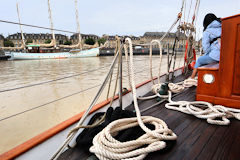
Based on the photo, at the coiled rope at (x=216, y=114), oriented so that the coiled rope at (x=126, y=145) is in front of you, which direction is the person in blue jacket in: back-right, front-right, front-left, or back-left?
back-right

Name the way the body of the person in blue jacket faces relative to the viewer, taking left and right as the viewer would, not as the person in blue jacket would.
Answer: facing away from the viewer and to the left of the viewer

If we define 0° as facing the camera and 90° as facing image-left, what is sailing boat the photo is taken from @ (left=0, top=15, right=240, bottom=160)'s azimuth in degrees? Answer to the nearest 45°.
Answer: approximately 225°

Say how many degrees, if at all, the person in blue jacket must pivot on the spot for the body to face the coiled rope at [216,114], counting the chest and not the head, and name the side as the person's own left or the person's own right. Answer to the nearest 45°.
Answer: approximately 135° to the person's own left
